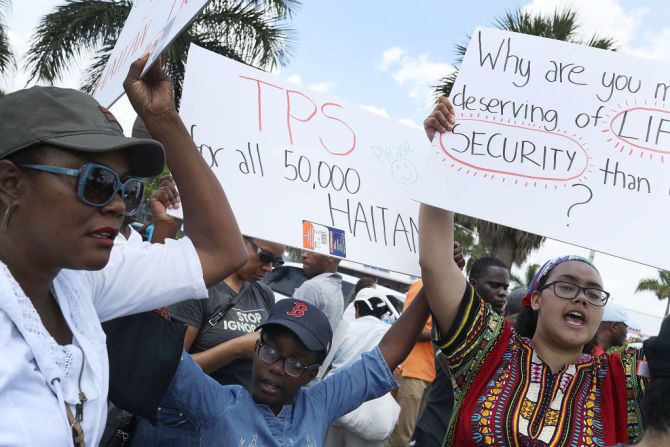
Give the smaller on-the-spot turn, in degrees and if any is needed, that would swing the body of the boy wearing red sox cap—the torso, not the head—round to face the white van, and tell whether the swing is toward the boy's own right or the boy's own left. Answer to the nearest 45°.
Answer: approximately 180°

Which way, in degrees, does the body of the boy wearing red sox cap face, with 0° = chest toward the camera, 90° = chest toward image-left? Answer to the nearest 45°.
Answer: approximately 0°

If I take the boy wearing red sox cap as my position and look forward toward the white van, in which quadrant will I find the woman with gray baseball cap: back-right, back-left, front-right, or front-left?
back-left

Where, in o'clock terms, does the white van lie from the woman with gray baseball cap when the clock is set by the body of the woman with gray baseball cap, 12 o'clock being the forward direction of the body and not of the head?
The white van is roughly at 8 o'clock from the woman with gray baseball cap.

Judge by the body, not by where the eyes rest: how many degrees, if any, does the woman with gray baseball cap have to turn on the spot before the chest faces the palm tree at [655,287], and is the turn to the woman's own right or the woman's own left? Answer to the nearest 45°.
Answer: approximately 90° to the woman's own left

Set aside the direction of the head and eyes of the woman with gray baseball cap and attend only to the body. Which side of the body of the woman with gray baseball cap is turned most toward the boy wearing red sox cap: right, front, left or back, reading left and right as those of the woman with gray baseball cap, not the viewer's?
left

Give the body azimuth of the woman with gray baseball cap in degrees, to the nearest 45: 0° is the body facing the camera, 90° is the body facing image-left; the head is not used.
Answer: approximately 315°
